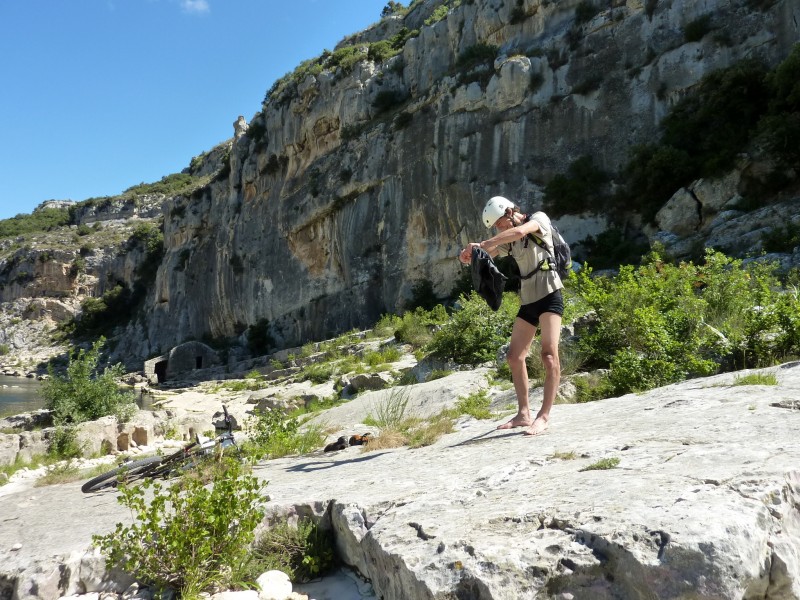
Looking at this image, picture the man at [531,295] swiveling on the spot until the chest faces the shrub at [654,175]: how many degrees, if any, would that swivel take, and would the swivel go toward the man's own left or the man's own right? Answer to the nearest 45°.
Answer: approximately 135° to the man's own right

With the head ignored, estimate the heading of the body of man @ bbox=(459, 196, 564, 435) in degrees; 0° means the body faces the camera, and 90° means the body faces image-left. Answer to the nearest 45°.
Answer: approximately 45°

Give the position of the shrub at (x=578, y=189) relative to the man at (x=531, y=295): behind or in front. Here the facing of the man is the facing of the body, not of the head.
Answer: behind

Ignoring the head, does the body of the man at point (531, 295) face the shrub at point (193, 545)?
yes

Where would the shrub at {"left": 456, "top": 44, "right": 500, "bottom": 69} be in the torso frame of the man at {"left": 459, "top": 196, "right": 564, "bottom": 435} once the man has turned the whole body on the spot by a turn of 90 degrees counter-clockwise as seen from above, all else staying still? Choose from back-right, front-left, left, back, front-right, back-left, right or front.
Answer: back-left

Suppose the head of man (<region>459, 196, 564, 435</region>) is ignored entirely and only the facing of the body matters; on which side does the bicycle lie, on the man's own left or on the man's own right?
on the man's own right

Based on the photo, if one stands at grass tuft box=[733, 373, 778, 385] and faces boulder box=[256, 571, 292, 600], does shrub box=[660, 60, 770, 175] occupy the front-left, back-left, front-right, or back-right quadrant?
back-right

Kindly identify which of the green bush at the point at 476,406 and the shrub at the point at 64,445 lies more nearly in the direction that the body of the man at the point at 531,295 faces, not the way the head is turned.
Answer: the shrub

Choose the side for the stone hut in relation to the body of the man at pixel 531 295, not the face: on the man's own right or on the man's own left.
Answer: on the man's own right

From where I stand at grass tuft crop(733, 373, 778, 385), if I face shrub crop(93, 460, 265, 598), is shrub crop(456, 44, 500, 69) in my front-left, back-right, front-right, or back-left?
back-right

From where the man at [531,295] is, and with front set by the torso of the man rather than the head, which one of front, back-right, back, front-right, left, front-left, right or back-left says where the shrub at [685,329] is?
back
